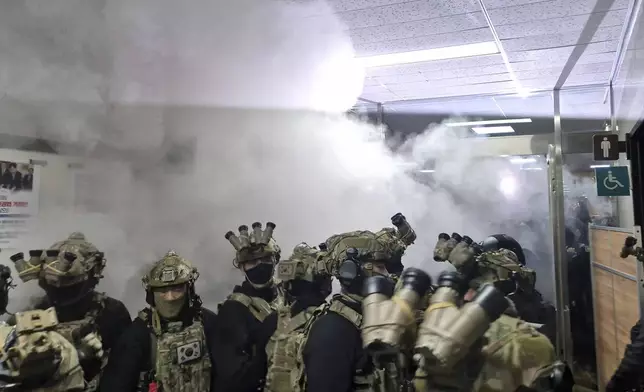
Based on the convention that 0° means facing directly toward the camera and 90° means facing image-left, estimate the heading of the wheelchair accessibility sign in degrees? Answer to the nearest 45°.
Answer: approximately 0°

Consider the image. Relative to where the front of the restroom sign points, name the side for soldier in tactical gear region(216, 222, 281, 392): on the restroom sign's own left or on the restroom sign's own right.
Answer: on the restroom sign's own right
